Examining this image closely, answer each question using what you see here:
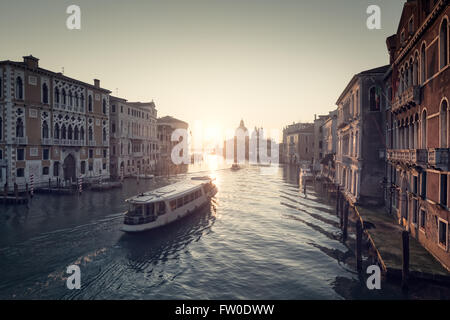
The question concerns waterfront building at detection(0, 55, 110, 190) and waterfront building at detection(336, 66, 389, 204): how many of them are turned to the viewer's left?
1

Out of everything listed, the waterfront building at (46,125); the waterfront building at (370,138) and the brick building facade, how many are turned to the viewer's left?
2

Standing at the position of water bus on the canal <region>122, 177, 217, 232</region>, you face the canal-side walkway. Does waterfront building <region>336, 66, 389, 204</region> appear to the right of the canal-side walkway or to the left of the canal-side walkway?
left

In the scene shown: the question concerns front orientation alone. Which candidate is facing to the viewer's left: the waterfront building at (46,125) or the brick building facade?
the brick building facade

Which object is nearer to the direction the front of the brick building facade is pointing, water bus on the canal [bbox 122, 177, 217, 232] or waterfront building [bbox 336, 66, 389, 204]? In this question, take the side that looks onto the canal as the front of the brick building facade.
the water bus on the canal

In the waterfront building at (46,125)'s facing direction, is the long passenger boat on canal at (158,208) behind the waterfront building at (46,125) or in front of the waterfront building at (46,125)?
in front

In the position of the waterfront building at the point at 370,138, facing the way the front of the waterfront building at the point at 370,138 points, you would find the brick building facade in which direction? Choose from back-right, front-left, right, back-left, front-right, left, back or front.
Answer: left

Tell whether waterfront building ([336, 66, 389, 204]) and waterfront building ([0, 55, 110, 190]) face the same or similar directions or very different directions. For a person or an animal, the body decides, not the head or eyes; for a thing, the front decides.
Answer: very different directions

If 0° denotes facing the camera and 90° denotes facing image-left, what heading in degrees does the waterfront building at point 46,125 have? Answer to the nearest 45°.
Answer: approximately 315°

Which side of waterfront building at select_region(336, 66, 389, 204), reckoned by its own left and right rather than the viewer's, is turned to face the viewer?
left

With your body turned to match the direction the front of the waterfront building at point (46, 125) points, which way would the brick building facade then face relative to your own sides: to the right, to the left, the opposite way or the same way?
the opposite way

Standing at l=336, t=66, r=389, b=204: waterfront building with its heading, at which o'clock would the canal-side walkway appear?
The canal-side walkway is roughly at 9 o'clock from the waterfront building.

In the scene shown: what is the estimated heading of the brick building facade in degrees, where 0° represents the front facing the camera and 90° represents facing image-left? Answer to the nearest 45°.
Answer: approximately 90°

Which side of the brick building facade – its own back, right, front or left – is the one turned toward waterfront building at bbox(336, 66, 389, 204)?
right

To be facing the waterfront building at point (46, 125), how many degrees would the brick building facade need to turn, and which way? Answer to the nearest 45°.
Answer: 0° — it already faces it
